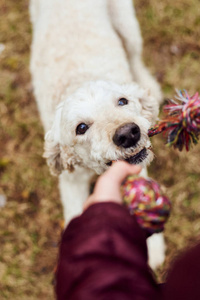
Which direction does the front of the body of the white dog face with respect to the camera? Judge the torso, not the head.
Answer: toward the camera
